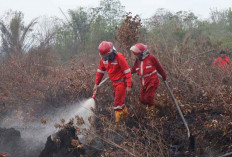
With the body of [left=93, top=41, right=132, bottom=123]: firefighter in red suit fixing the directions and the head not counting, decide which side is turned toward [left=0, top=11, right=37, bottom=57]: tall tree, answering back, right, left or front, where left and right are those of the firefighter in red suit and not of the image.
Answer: right

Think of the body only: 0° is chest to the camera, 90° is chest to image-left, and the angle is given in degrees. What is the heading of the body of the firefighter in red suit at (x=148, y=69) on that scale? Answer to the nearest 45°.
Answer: approximately 45°

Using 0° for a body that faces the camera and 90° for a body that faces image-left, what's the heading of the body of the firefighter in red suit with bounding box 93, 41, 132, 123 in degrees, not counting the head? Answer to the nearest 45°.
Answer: approximately 45°

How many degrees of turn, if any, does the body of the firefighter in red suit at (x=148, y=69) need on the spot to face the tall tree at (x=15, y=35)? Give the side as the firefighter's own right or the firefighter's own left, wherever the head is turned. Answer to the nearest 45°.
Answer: approximately 90° to the firefighter's own right

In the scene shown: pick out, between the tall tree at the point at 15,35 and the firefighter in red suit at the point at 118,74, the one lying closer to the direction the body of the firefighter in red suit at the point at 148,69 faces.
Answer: the firefighter in red suit

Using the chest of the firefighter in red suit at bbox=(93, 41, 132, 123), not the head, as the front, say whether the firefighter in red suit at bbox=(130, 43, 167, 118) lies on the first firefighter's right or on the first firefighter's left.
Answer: on the first firefighter's left

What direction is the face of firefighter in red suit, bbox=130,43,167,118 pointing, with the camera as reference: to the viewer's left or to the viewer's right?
to the viewer's left
